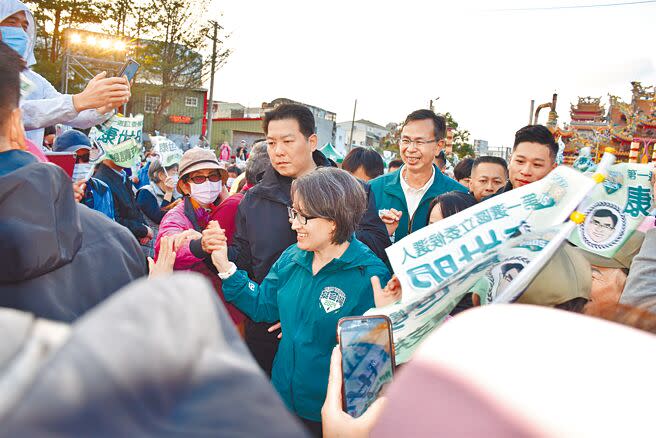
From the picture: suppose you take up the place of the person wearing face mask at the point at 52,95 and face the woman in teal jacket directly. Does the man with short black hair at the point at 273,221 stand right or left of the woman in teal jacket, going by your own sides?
left

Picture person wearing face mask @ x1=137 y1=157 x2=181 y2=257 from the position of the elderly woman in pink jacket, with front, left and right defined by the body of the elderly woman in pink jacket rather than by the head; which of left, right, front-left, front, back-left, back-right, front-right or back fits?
back-left

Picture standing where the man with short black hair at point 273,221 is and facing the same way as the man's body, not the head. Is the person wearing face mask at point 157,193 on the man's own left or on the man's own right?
on the man's own right

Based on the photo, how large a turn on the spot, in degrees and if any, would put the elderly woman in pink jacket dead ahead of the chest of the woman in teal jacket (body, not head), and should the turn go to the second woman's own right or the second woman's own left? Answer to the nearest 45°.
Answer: approximately 90° to the second woman's own right

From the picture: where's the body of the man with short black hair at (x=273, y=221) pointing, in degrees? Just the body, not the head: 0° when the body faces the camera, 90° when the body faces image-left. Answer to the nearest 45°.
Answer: approximately 45°

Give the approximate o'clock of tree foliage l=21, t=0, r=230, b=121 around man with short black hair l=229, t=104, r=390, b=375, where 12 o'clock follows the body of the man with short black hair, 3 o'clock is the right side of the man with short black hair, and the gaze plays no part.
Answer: The tree foliage is roughly at 4 o'clock from the man with short black hair.

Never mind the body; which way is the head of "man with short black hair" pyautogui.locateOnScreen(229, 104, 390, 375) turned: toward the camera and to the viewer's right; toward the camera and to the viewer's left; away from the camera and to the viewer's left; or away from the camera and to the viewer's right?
toward the camera and to the viewer's left

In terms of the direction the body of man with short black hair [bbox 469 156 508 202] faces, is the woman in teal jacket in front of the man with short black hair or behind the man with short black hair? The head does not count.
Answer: in front

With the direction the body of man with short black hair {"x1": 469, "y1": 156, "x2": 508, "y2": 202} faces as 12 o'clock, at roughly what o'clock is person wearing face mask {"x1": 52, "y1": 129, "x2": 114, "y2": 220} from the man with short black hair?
The person wearing face mask is roughly at 2 o'clock from the man with short black hair.

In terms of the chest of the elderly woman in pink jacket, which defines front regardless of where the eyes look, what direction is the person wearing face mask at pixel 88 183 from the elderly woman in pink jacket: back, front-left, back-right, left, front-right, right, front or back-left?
back

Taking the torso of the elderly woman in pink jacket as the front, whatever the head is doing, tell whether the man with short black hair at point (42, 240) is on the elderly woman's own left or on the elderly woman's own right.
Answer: on the elderly woman's own right
